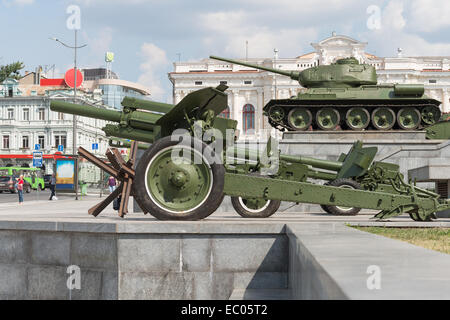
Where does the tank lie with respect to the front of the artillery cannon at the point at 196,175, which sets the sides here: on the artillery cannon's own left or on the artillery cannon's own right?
on the artillery cannon's own right

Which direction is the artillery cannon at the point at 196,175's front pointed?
to the viewer's left
